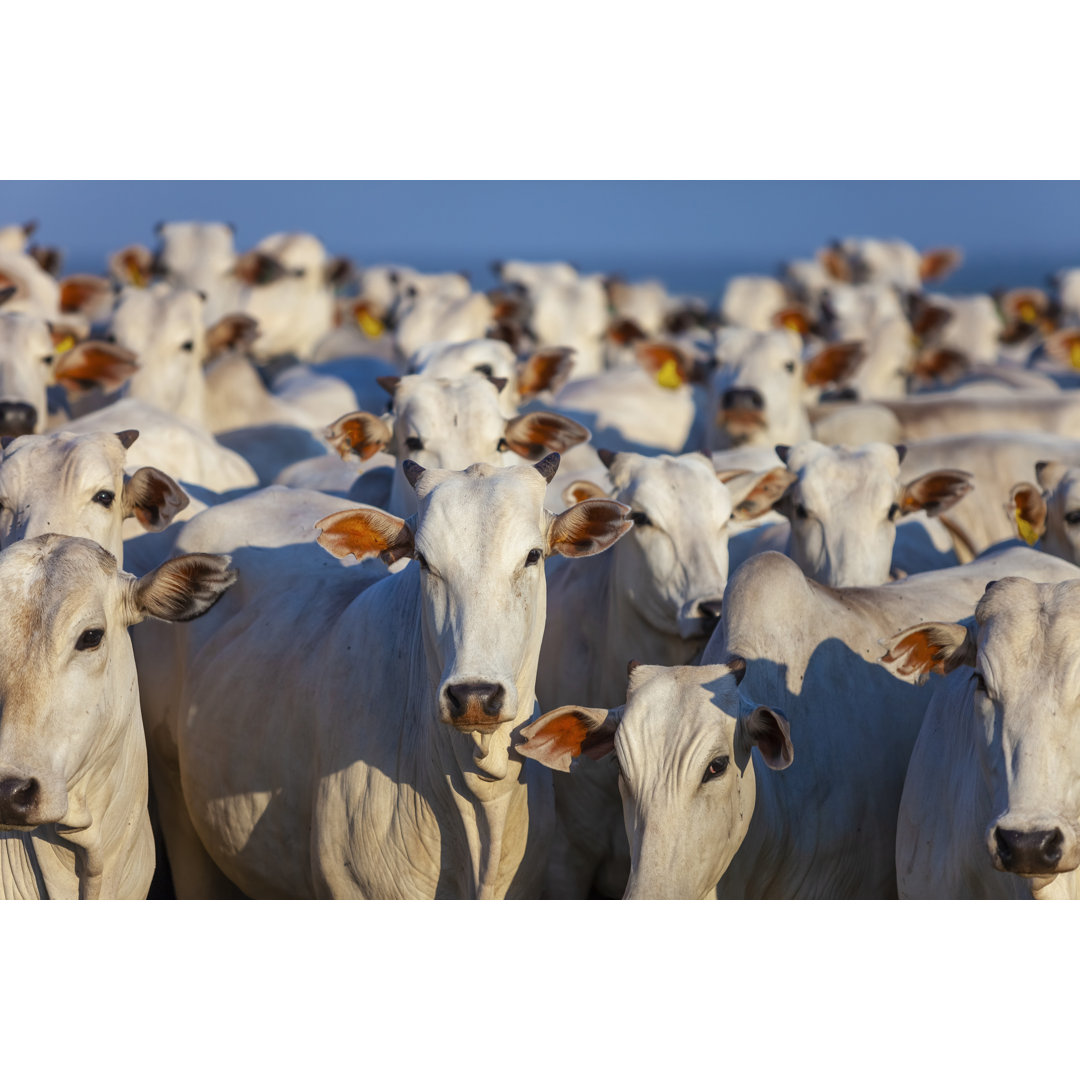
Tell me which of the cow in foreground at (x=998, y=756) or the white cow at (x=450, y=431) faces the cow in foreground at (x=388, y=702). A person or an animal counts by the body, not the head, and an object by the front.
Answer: the white cow

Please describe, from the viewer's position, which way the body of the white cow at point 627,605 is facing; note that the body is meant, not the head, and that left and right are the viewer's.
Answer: facing the viewer and to the right of the viewer

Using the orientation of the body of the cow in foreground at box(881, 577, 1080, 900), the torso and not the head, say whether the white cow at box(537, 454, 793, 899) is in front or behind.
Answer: behind

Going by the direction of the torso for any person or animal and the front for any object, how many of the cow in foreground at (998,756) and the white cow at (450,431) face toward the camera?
2

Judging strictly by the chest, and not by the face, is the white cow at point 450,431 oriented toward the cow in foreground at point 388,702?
yes

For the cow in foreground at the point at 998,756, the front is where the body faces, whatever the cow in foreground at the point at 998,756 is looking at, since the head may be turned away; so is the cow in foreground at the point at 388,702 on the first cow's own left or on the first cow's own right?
on the first cow's own right

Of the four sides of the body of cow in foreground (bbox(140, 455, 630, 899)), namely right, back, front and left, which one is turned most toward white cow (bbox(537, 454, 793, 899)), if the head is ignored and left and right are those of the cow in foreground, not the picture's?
left

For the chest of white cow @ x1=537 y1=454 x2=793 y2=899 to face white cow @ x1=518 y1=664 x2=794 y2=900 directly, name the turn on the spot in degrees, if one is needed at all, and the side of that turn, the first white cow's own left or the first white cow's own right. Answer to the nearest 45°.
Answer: approximately 45° to the first white cow's own right

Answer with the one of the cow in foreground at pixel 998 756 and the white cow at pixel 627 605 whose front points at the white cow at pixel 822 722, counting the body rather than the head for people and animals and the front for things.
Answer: the white cow at pixel 627 605

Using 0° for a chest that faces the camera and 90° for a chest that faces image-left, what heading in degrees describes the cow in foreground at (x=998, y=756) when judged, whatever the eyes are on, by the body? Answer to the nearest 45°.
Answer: approximately 0°

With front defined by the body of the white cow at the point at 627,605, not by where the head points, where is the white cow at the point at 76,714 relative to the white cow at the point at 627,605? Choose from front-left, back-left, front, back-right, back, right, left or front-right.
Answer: right

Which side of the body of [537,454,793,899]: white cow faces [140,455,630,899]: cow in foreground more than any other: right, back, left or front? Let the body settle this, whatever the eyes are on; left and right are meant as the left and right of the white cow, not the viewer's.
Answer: right

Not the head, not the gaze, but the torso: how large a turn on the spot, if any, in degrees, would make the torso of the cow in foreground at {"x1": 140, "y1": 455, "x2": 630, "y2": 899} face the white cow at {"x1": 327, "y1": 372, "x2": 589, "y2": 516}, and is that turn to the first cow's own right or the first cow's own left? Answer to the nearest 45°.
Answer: approximately 135° to the first cow's own left
